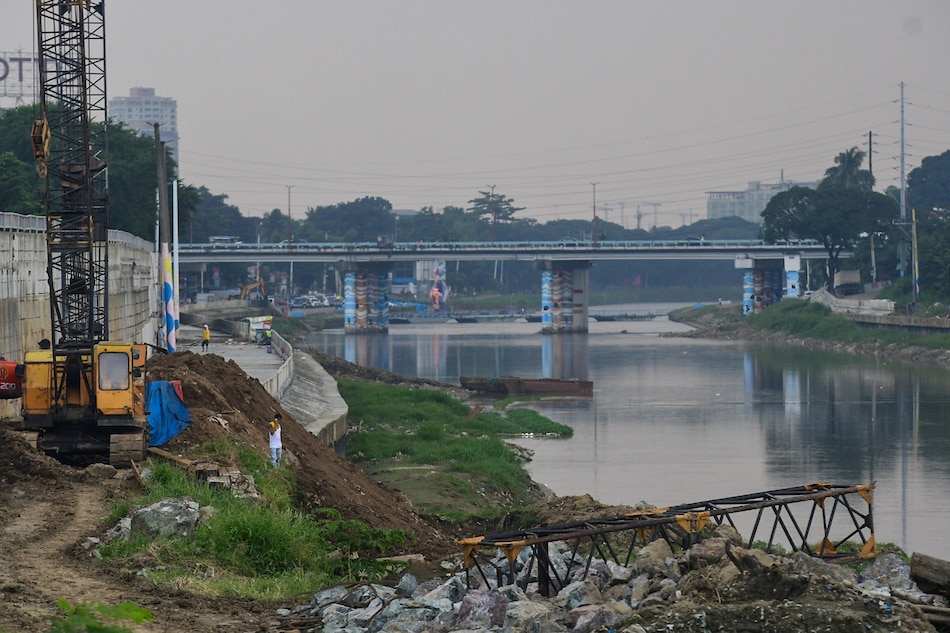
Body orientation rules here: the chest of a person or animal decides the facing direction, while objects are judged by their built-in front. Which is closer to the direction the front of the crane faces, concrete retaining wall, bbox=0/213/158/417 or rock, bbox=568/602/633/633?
the rock

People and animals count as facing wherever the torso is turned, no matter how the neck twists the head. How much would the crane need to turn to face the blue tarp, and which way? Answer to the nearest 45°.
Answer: approximately 45° to its left

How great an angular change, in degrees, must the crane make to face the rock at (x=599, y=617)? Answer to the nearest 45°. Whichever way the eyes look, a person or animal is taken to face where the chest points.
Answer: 0° — it already faces it

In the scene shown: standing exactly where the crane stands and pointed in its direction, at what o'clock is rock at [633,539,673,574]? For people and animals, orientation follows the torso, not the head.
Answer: The rock is roughly at 11 o'clock from the crane.

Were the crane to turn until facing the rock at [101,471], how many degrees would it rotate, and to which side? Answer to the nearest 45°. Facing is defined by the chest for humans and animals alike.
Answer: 0° — it already faces it

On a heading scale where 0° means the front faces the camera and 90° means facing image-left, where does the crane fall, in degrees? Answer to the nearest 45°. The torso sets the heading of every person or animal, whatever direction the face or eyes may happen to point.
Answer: approximately 0°

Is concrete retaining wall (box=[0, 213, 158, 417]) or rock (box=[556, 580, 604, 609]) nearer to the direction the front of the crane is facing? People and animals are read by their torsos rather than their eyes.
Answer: the rock
